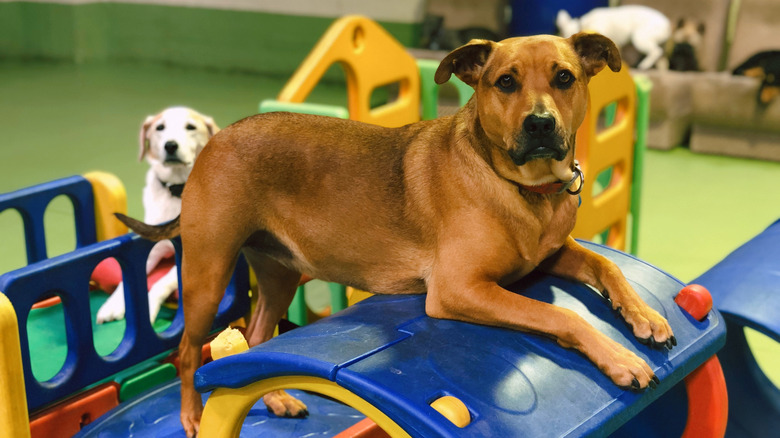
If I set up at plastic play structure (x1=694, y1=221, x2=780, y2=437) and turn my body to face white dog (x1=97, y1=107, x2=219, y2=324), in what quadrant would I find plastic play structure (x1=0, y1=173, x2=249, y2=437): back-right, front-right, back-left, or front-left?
front-left

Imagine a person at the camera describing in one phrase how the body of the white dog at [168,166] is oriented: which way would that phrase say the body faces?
toward the camera

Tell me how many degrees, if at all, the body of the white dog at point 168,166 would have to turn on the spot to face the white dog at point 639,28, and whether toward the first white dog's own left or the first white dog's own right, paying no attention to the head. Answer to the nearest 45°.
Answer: approximately 135° to the first white dog's own left

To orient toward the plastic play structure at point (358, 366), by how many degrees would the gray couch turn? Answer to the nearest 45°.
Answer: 0° — it already faces it

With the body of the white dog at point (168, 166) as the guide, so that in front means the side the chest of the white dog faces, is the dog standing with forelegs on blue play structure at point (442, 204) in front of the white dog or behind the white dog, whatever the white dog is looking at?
in front

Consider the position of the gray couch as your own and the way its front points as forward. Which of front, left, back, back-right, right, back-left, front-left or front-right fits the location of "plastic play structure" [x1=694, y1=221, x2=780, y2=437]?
front

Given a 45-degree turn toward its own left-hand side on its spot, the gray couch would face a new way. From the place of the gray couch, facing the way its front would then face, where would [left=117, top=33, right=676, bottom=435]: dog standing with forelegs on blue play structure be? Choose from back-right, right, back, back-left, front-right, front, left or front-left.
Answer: front-right

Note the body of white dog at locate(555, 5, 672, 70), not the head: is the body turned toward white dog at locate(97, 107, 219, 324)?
no

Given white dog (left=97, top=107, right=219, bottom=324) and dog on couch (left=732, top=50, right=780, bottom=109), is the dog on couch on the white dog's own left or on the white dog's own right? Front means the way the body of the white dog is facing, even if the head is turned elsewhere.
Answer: on the white dog's own left

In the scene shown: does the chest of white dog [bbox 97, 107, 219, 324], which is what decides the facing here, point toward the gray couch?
no

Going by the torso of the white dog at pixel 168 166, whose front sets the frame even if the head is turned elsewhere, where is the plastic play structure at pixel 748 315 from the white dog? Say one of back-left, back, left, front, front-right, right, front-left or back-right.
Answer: front-left

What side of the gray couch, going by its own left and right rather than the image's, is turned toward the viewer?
front
